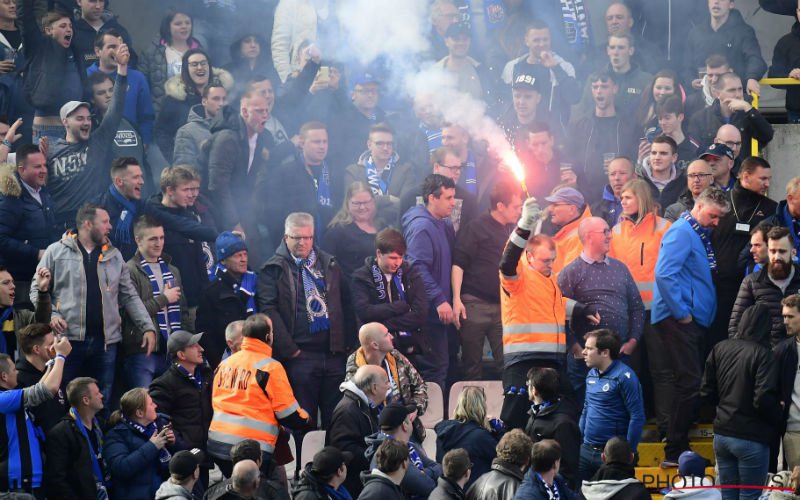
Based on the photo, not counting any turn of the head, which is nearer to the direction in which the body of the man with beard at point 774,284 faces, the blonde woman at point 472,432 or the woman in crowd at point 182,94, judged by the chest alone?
the blonde woman

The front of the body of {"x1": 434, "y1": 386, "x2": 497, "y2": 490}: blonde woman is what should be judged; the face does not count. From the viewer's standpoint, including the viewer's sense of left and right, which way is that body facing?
facing away from the viewer

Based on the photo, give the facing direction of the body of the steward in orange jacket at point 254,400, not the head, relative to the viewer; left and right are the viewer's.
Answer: facing away from the viewer and to the right of the viewer

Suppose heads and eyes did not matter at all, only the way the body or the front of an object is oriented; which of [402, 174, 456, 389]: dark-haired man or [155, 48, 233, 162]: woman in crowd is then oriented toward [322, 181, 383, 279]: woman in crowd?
[155, 48, 233, 162]: woman in crowd

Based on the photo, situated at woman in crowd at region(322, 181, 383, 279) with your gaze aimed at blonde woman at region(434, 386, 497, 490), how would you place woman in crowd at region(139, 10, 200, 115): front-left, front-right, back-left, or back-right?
back-right

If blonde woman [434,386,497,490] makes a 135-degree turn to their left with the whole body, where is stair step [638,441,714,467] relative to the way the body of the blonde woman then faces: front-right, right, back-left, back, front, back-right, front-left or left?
back

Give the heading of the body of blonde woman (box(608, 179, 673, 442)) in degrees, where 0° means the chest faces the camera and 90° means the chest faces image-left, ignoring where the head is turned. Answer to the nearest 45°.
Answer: approximately 45°

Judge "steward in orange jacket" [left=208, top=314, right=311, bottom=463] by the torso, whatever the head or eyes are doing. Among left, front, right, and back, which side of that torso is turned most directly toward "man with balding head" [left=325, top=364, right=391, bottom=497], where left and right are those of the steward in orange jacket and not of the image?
right

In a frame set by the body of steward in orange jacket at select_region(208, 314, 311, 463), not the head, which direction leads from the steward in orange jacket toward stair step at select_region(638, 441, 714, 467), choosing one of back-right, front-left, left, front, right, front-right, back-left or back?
front-right

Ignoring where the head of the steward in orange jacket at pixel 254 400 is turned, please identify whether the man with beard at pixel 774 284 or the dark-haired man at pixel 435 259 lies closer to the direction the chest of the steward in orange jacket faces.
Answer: the dark-haired man
